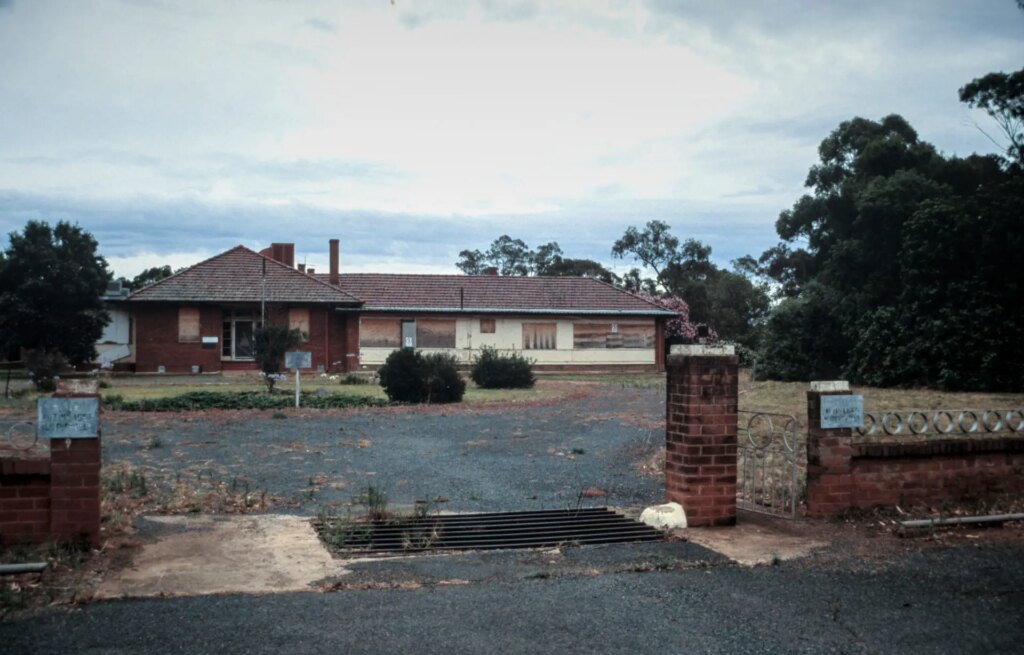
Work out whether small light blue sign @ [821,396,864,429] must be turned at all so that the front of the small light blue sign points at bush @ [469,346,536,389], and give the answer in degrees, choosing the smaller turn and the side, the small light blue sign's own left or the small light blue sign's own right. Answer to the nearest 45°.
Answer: approximately 135° to the small light blue sign's own right

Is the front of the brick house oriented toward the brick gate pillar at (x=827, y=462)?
yes

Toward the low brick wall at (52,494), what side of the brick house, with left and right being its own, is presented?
front

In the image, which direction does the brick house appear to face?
toward the camera

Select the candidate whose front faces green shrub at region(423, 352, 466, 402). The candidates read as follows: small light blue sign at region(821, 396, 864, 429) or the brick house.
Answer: the brick house

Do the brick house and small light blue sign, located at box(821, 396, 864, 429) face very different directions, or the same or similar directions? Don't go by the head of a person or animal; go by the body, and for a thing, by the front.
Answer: same or similar directions

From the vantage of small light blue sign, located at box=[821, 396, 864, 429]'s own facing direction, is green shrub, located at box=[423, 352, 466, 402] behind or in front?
behind

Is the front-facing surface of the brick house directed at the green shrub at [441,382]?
yes

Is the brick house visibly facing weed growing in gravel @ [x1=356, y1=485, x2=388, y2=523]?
yes

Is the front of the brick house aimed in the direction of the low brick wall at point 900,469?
yes

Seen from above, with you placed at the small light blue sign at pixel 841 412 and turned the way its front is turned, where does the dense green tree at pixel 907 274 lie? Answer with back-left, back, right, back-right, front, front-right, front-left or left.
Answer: back

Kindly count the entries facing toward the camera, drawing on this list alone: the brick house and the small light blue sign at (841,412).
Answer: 2

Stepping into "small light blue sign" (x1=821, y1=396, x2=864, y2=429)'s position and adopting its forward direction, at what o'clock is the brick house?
The brick house is roughly at 5 o'clock from the small light blue sign.

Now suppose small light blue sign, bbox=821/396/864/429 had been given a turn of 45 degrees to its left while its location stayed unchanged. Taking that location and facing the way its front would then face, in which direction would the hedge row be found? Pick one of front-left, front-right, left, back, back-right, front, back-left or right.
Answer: back

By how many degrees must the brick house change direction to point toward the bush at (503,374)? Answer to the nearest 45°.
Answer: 0° — it already faces it

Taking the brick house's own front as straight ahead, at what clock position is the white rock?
The white rock is roughly at 12 o'clock from the brick house.
